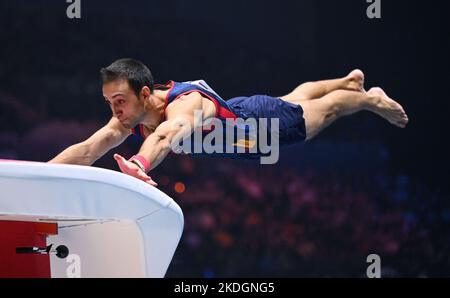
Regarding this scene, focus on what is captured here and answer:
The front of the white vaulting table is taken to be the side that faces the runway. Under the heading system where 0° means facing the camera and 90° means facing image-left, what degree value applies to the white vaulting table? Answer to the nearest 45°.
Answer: approximately 270°
